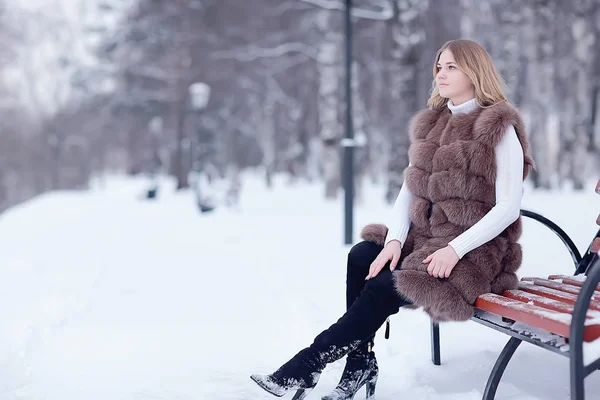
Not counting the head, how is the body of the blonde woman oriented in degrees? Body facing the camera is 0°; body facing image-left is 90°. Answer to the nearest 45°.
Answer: approximately 45°

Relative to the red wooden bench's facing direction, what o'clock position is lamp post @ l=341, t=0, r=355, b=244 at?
The lamp post is roughly at 4 o'clock from the red wooden bench.

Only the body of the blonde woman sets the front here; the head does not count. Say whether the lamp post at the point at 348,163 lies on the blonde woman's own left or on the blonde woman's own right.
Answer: on the blonde woman's own right

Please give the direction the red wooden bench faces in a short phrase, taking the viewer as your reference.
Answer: facing the viewer and to the left of the viewer
